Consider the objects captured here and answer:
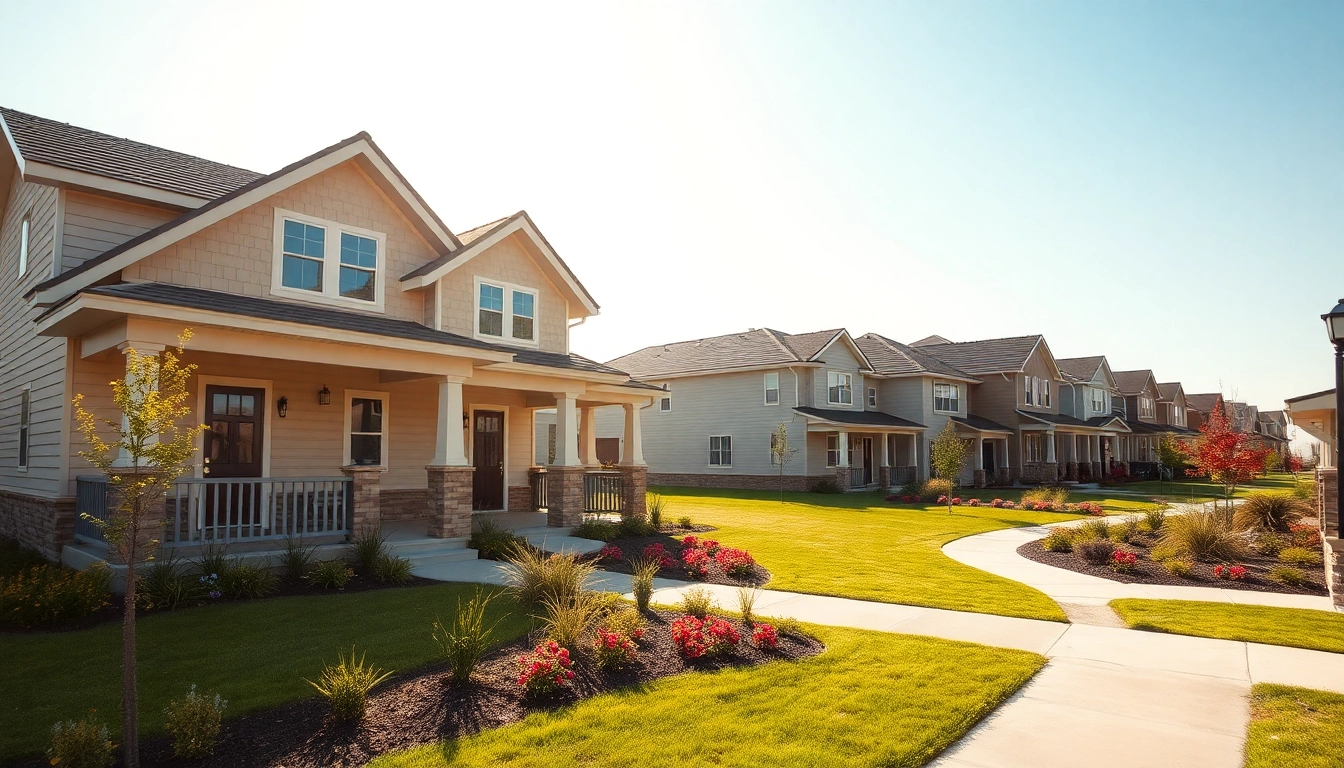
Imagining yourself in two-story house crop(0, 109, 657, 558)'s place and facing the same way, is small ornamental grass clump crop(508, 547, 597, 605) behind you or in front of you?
in front

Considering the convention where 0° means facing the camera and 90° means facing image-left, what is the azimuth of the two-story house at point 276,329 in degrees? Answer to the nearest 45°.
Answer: approximately 315°

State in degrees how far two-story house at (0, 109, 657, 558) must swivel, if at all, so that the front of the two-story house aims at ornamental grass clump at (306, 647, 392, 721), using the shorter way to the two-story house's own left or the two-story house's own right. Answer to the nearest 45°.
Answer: approximately 45° to the two-story house's own right

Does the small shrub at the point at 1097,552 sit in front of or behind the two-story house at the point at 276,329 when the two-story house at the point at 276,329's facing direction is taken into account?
in front

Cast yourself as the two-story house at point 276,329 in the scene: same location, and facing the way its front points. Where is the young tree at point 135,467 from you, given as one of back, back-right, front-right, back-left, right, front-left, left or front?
front-right

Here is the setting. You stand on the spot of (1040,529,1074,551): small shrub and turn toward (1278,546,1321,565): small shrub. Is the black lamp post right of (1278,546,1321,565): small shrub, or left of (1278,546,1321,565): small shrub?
right

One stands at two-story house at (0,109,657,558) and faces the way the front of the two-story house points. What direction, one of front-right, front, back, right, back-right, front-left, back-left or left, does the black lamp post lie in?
front

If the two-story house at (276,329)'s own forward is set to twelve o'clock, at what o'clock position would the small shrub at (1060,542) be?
The small shrub is roughly at 11 o'clock from the two-story house.

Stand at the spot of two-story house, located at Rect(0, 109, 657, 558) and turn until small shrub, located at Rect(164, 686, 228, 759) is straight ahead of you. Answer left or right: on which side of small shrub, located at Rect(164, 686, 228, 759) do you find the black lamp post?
left

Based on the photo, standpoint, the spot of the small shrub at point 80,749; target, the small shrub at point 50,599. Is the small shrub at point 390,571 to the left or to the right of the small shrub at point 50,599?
right

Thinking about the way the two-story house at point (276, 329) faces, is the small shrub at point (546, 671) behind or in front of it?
in front

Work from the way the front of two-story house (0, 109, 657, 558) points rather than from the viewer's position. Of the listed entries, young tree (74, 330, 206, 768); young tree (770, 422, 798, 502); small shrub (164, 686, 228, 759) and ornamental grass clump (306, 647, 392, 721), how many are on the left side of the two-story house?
1

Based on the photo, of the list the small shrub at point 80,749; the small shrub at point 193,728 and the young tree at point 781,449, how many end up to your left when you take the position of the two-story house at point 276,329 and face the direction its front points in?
1

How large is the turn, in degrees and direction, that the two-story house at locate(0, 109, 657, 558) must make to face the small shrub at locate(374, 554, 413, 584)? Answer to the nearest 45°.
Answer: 0° — it already faces it
